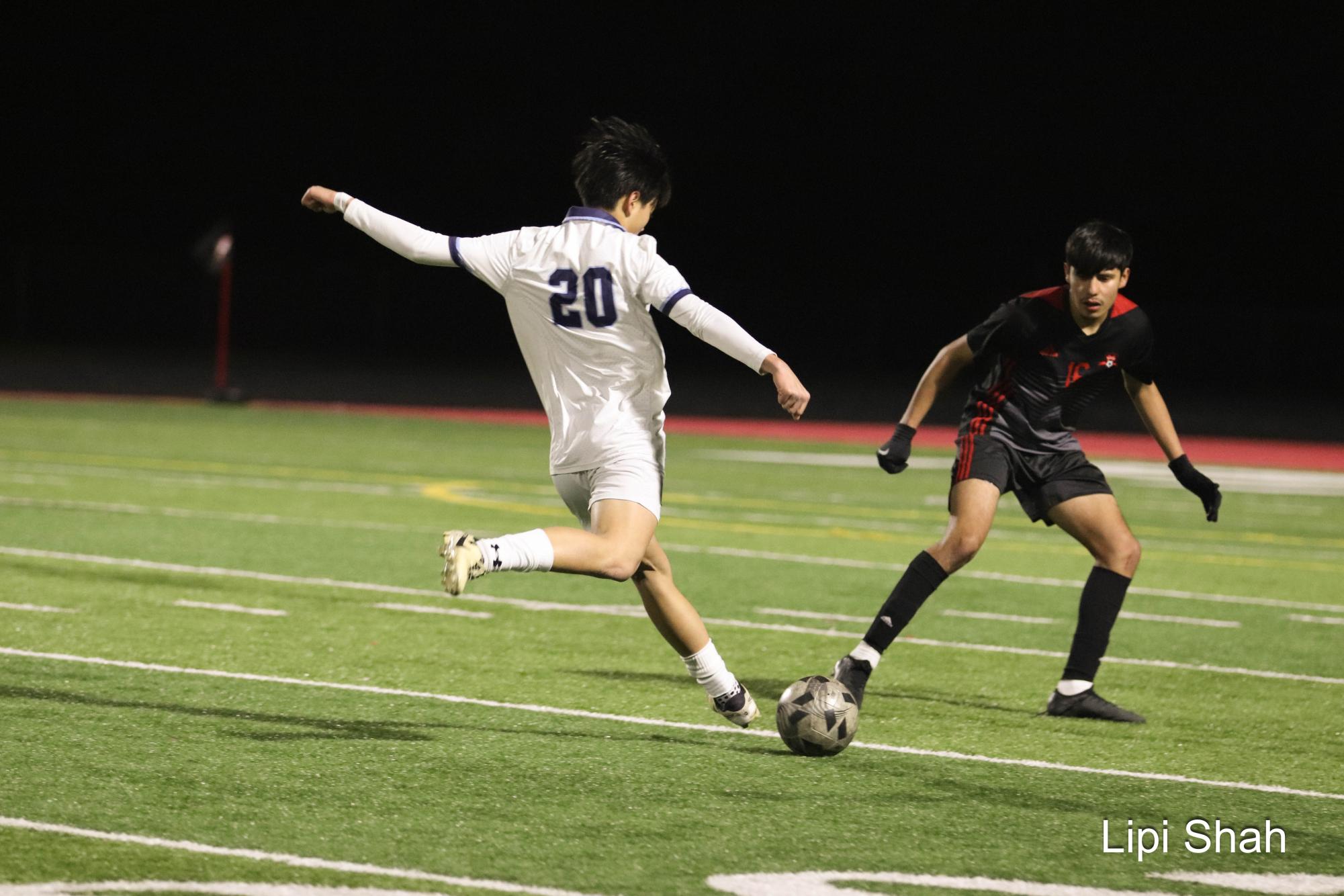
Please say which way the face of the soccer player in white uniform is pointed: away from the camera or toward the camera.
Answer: away from the camera

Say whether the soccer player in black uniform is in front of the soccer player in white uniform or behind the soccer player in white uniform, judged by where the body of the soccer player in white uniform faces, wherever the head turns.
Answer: in front

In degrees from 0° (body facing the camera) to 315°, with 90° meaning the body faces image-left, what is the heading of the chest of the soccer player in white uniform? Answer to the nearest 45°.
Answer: approximately 225°
